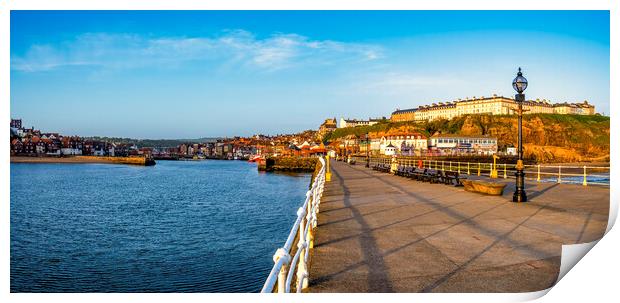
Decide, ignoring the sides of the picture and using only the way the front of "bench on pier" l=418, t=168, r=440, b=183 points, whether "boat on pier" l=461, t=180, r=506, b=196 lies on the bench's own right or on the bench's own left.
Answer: on the bench's own left

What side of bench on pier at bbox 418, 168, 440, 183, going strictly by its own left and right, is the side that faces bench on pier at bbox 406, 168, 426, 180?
right

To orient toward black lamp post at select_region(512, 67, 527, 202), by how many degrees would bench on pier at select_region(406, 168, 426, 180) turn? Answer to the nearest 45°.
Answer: approximately 45° to its left

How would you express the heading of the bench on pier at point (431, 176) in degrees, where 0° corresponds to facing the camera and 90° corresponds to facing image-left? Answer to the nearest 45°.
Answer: approximately 45°

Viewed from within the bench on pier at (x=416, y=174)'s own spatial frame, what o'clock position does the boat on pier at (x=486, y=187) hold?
the boat on pier at (x=486, y=187) is roughly at 10 o'clock from the bench on pier at (x=416, y=174).

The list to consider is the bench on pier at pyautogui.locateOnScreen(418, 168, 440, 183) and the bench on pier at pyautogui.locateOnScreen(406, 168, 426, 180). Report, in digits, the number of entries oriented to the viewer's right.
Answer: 0

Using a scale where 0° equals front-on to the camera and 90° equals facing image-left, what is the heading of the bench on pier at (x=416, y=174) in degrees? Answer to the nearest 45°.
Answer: approximately 45°
